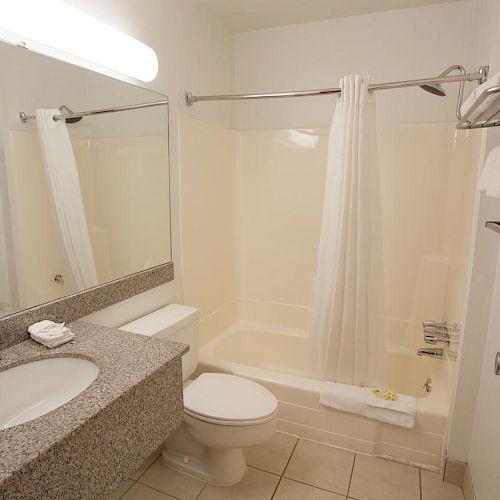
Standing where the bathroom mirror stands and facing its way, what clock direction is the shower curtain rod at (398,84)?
The shower curtain rod is roughly at 11 o'clock from the bathroom mirror.

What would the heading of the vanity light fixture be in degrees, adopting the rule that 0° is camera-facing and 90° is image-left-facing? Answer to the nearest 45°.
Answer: approximately 315°

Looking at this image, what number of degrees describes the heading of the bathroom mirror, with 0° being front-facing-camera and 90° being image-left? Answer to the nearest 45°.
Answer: approximately 315°

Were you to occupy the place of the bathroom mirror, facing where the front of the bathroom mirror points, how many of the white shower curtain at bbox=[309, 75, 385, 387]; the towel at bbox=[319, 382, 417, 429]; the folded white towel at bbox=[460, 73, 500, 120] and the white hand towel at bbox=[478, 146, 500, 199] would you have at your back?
0

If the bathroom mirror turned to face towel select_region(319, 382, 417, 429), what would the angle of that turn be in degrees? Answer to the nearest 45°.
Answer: approximately 45° to its left

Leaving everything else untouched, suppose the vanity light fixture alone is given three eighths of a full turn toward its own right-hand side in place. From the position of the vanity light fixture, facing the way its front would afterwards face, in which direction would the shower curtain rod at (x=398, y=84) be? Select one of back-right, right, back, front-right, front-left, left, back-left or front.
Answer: back

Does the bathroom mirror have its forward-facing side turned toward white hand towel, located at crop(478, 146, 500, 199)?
yes

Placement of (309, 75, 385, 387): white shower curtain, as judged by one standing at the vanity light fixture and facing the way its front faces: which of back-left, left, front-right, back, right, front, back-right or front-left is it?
front-left

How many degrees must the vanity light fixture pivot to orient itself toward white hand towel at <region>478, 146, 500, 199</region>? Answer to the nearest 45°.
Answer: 0° — it already faces it

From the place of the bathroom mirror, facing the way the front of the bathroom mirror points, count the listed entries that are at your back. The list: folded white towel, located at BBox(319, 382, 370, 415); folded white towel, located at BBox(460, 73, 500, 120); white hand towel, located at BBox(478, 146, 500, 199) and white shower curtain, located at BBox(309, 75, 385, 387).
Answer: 0

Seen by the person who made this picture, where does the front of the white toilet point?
facing the viewer and to the right of the viewer

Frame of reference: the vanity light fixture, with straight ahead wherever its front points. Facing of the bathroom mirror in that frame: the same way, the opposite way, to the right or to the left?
the same way

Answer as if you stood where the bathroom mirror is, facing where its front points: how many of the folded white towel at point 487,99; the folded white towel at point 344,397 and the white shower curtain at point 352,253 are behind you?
0

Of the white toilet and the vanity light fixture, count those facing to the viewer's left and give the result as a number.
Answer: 0

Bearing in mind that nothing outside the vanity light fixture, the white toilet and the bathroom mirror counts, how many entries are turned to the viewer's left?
0
